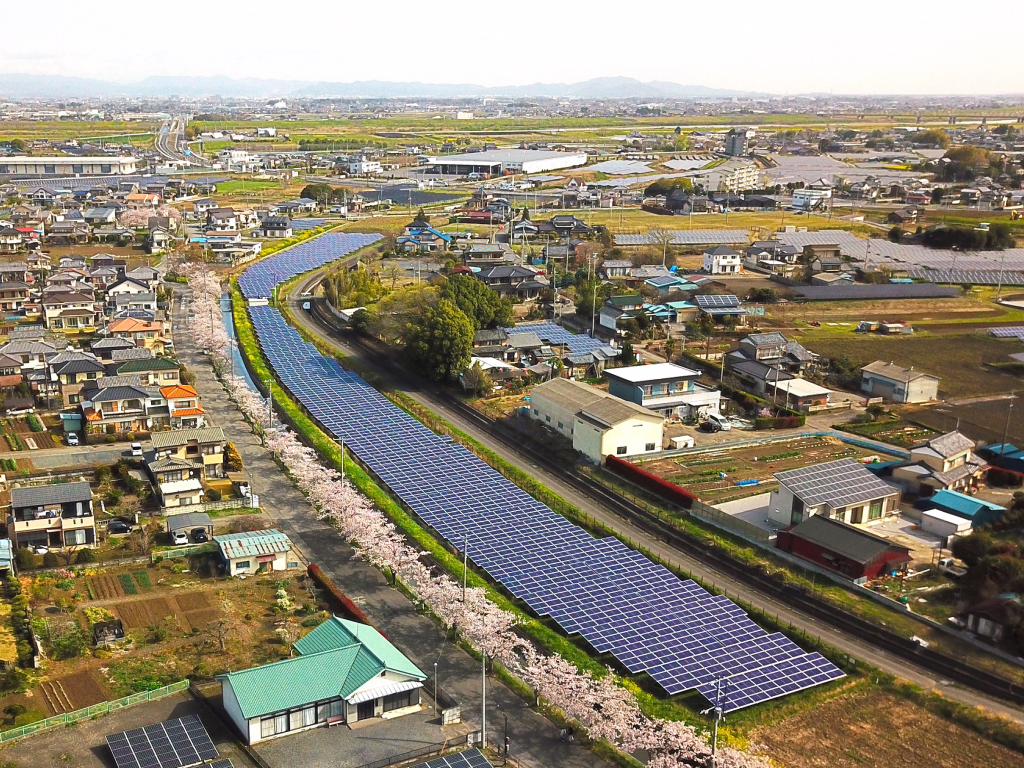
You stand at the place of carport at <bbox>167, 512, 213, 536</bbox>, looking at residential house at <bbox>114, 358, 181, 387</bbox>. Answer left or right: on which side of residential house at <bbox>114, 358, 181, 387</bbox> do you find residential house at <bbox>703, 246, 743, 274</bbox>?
right

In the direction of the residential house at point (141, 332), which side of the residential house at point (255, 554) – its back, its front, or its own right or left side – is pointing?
back

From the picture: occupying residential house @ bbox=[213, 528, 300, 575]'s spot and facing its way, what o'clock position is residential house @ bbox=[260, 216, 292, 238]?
residential house @ bbox=[260, 216, 292, 238] is roughly at 6 o'clock from residential house @ bbox=[213, 528, 300, 575].

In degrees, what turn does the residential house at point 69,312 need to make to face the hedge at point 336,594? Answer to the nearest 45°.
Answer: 0° — it already faces it

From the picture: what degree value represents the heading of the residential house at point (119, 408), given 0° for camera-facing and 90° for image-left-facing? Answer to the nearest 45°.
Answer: approximately 0°
